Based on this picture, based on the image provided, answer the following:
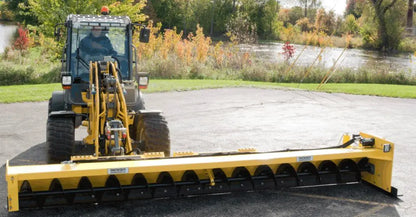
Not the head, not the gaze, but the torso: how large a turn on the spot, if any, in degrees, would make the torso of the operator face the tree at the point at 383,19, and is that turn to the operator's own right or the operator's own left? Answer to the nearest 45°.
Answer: approximately 135° to the operator's own left

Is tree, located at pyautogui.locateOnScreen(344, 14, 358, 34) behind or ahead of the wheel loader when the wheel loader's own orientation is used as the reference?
behind

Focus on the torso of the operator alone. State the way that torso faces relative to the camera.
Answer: toward the camera

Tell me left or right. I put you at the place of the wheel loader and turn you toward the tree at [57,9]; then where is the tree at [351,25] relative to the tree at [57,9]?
right

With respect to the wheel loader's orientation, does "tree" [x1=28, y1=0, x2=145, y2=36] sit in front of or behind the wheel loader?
behind

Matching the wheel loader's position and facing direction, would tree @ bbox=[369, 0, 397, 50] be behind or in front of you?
behind

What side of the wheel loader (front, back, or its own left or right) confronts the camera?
front

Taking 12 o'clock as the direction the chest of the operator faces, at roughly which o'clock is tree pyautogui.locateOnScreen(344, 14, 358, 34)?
The tree is roughly at 7 o'clock from the operator.

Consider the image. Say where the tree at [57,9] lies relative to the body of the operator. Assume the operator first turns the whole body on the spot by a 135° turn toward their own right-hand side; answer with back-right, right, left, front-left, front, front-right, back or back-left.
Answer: front-right
